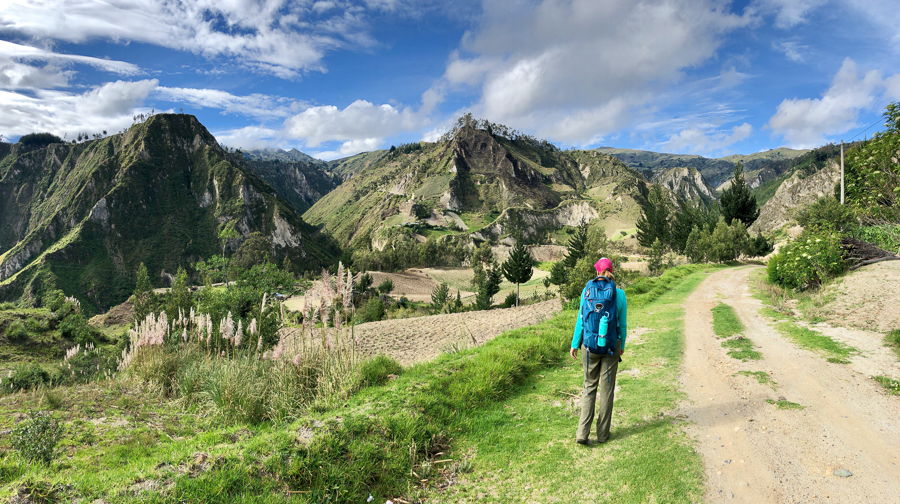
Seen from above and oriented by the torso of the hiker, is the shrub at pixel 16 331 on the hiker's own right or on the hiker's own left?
on the hiker's own left

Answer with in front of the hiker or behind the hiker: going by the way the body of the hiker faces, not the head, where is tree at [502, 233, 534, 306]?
in front

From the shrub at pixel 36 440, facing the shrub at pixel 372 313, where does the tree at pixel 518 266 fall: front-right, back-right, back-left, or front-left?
front-right

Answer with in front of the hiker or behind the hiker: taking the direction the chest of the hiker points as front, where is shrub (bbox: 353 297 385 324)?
in front

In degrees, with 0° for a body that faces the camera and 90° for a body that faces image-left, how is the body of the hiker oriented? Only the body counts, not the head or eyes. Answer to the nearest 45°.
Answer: approximately 180°

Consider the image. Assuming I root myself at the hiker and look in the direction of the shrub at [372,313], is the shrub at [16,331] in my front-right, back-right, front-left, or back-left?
front-left
